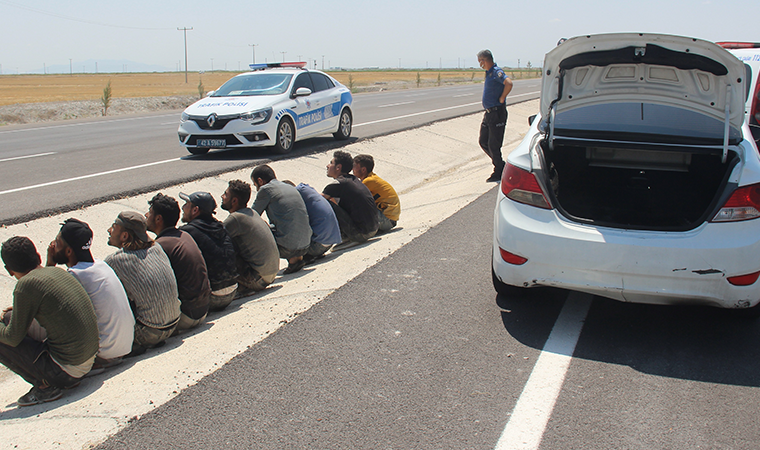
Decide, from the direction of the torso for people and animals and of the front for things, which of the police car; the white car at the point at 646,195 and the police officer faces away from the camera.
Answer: the white car

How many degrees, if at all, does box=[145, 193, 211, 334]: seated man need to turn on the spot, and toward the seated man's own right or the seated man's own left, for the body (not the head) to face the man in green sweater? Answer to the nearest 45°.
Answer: approximately 90° to the seated man's own left

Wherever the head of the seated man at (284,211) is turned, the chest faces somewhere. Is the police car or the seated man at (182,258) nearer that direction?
the police car

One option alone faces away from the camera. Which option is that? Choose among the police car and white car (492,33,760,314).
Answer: the white car

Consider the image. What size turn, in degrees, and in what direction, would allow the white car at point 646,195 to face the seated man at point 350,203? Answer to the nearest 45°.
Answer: approximately 45° to its left

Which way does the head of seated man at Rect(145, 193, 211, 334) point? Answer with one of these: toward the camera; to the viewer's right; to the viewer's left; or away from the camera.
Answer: to the viewer's left

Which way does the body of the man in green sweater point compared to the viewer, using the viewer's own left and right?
facing away from the viewer and to the left of the viewer

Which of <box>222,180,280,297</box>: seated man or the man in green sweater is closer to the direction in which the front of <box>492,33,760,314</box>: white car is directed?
the seated man

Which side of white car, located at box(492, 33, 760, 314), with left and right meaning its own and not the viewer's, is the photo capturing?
back
